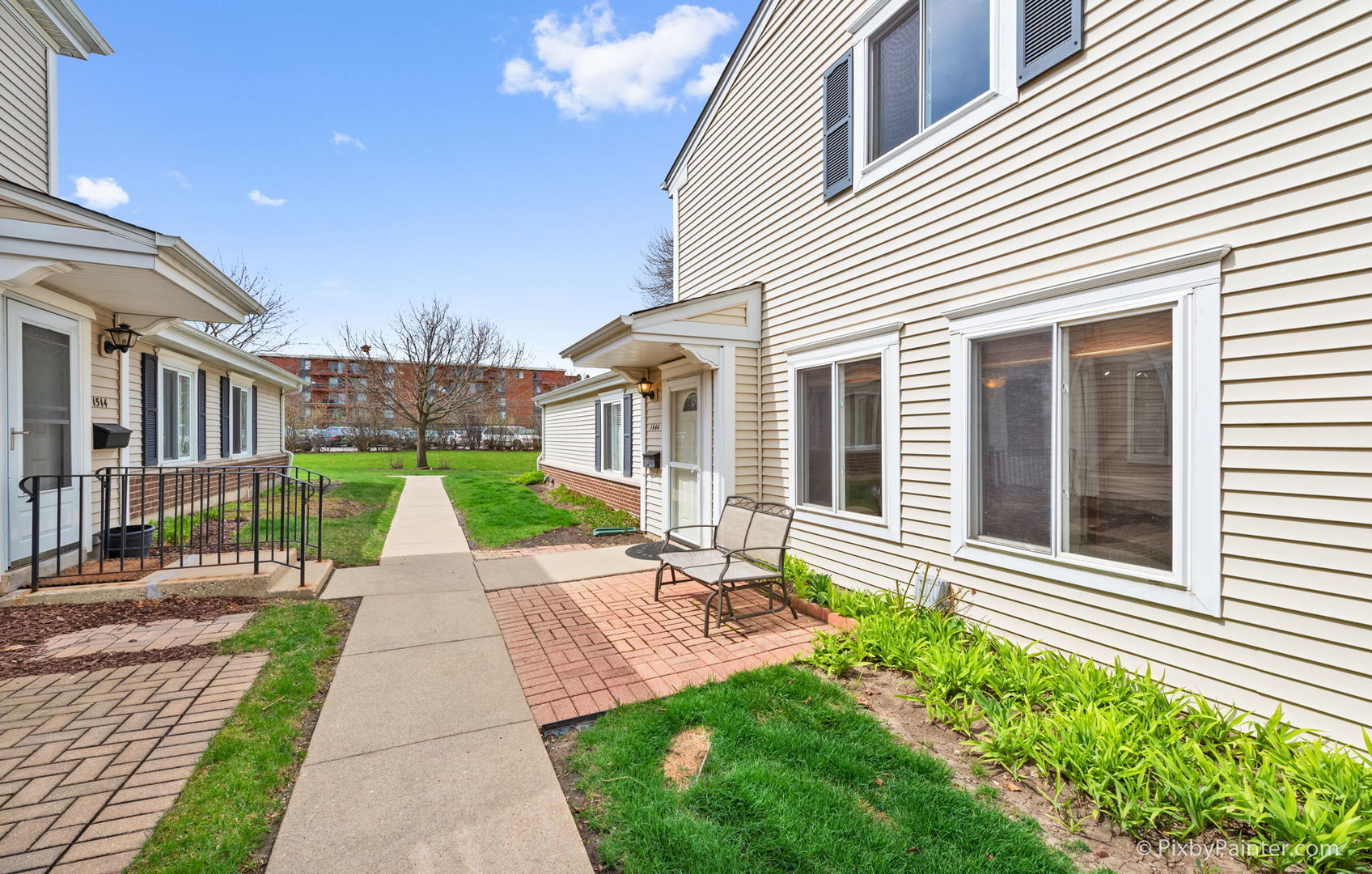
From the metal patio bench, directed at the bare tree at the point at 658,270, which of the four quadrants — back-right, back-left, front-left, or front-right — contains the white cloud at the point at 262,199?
front-left

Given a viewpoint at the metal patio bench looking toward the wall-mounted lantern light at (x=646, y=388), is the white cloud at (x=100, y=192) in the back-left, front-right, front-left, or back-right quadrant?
front-left

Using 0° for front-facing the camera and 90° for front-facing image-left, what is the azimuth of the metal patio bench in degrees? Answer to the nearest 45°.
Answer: approximately 45°

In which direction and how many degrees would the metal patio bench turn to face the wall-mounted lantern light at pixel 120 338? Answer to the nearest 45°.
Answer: approximately 45° to its right

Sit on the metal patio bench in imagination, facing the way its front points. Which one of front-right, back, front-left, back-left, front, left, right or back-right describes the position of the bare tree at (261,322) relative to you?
right

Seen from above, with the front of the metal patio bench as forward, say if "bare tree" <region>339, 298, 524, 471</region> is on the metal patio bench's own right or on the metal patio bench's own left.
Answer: on the metal patio bench's own right

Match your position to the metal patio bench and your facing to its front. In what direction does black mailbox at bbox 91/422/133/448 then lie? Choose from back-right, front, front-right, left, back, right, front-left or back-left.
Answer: front-right

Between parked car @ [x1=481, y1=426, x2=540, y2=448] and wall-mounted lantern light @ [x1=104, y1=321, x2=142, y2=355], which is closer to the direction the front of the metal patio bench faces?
the wall-mounted lantern light

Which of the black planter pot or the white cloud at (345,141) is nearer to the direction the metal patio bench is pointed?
the black planter pot

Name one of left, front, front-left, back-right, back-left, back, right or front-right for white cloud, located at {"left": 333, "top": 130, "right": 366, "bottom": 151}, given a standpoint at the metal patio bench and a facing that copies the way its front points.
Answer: right

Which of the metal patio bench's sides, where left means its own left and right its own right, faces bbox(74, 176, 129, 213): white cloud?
right

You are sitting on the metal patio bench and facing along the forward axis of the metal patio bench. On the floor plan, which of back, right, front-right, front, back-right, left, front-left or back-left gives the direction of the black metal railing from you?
front-right
